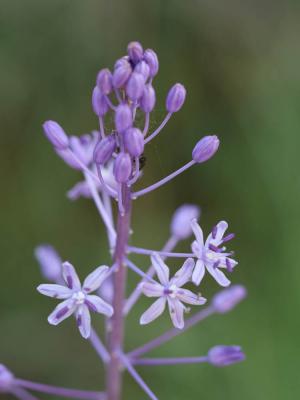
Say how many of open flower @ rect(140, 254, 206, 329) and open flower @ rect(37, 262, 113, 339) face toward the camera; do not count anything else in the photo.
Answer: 2

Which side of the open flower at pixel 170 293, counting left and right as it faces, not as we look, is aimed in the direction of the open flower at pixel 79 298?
right

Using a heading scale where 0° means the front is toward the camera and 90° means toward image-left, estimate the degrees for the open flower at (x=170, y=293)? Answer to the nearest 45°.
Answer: approximately 0°

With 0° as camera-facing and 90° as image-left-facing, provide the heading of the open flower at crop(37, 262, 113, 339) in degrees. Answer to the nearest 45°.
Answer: approximately 0°

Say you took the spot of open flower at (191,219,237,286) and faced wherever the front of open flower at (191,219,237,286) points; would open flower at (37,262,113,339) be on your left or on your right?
on your right

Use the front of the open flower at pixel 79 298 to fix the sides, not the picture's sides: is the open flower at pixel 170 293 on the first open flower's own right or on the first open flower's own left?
on the first open flower's own left

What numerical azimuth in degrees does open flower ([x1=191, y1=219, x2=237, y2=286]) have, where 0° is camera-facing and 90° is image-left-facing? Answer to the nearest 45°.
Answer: approximately 315°
